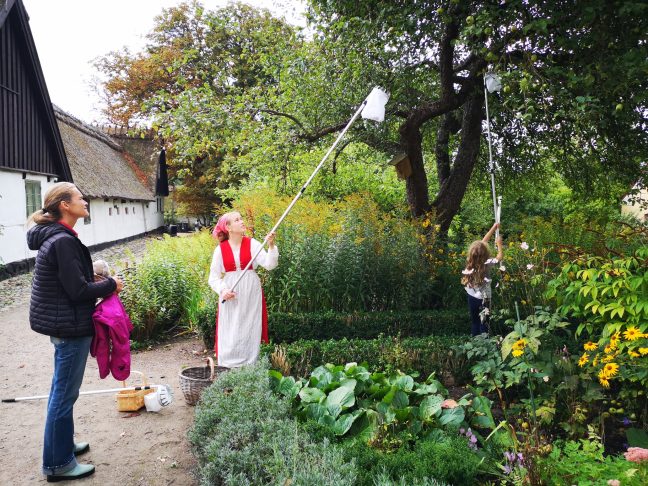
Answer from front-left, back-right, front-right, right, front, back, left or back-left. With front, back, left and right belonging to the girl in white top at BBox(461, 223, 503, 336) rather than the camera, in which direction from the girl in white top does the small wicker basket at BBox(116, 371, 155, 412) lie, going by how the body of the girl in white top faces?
back

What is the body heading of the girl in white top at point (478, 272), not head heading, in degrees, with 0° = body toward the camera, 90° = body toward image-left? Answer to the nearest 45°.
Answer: approximately 225°

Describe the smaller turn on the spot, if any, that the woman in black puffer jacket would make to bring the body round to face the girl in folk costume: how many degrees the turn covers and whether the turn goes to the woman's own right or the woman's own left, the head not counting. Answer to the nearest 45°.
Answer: approximately 45° to the woman's own left

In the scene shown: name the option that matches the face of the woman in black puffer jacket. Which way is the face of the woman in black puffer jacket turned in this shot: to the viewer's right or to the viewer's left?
to the viewer's right

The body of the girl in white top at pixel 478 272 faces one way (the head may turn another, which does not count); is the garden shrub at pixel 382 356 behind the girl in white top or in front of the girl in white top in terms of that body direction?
behind

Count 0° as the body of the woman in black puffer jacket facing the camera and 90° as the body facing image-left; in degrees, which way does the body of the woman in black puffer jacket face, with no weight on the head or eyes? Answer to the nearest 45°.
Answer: approximately 270°

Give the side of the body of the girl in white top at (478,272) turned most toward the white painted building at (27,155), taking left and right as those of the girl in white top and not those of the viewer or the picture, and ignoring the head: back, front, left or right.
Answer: left

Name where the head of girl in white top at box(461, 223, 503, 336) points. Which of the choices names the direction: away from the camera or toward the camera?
away from the camera

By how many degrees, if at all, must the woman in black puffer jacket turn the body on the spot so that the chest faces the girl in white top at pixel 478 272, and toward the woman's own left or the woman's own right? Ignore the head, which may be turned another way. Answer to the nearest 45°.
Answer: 0° — they already face them

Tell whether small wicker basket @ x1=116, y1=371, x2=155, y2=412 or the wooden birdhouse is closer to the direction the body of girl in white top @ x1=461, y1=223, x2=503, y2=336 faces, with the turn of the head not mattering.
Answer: the wooden birdhouse

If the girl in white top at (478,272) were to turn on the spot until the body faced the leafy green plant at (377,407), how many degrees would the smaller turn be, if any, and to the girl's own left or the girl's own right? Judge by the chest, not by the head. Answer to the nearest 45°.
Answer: approximately 135° to the girl's own right

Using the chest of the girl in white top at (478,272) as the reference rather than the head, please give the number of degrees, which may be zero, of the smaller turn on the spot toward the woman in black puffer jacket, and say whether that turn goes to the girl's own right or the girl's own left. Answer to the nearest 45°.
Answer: approximately 180°
